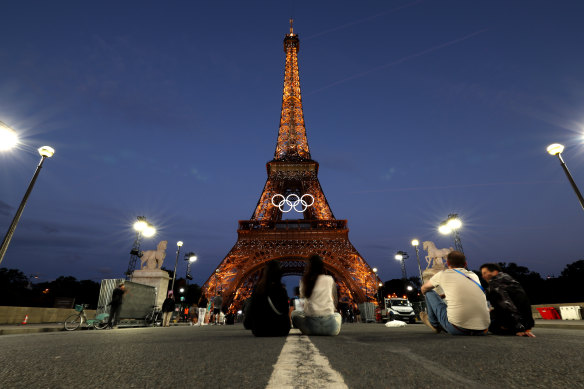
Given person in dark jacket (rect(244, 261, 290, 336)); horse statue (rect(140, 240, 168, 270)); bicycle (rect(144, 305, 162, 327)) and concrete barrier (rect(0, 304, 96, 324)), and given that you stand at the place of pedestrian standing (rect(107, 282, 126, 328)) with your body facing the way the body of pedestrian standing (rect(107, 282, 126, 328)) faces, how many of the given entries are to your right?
1

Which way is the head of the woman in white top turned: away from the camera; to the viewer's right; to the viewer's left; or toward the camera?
away from the camera

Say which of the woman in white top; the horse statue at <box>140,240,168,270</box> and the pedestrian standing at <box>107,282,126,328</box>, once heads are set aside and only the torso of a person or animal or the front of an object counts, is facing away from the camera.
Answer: the woman in white top

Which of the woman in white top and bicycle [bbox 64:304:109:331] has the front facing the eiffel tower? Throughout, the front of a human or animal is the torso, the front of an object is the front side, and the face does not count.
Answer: the woman in white top

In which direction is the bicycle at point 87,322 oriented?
to the viewer's left

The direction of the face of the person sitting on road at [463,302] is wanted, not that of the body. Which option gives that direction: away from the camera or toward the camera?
away from the camera

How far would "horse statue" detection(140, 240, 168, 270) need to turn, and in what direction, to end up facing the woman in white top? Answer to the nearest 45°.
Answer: approximately 90° to its right

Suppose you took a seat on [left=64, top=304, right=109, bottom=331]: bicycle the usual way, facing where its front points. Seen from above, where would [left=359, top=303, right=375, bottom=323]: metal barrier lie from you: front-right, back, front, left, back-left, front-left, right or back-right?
back

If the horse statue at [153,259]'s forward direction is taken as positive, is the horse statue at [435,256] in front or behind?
in front

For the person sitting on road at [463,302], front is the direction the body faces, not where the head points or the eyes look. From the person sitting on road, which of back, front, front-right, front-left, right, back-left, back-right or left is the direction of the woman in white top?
front-left

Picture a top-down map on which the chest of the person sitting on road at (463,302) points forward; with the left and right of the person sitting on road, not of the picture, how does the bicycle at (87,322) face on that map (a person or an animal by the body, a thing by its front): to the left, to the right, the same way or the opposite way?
to the left

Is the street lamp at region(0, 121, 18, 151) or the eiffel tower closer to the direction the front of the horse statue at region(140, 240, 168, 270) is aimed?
the eiffel tower

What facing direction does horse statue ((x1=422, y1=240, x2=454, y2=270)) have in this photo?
to the viewer's left

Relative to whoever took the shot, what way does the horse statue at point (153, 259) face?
facing to the right of the viewer
